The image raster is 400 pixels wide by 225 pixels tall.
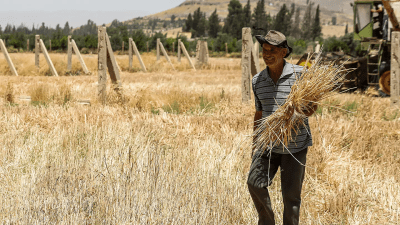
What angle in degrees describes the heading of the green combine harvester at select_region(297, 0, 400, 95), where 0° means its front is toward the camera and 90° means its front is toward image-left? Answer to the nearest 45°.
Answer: approximately 90°

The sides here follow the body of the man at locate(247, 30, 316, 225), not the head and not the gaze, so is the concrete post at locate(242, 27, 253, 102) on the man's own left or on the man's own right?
on the man's own right

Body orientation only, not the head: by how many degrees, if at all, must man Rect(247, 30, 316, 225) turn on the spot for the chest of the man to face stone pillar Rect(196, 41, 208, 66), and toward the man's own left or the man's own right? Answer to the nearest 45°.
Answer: approximately 135° to the man's own right

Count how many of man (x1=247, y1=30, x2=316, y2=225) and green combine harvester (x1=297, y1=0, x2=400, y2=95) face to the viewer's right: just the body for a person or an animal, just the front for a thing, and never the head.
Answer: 0

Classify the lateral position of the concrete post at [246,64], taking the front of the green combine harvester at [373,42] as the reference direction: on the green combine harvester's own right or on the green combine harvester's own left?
on the green combine harvester's own left

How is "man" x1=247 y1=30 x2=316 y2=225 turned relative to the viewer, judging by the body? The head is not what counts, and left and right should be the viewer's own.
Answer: facing the viewer and to the left of the viewer

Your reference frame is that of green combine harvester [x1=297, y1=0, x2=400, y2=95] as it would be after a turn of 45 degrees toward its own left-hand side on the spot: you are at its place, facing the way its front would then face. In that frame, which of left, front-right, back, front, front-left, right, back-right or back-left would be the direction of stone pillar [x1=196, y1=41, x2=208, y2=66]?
right

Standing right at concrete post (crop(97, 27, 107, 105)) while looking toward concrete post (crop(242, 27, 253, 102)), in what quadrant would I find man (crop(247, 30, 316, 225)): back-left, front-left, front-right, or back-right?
front-right
